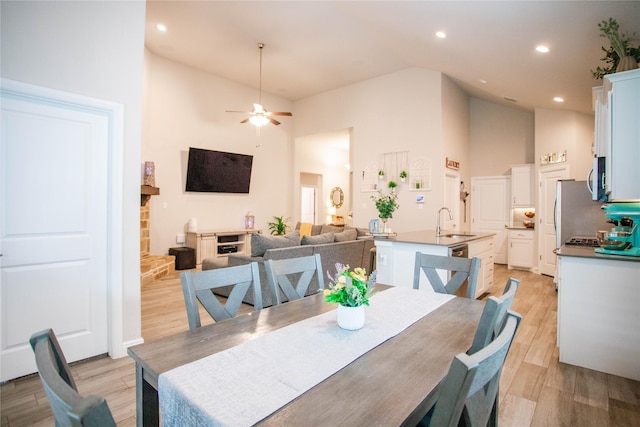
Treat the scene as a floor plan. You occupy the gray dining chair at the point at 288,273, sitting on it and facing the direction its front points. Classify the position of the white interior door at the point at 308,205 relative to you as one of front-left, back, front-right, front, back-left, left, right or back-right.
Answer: back-left

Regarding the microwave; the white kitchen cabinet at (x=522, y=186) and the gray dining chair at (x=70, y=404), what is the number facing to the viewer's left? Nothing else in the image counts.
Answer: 1

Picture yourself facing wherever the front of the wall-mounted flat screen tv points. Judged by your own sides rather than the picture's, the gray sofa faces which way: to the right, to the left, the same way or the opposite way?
the opposite way

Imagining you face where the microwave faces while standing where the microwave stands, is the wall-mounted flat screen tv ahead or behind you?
ahead

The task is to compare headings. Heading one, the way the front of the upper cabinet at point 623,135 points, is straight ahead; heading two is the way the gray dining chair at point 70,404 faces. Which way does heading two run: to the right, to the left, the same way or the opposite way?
to the right

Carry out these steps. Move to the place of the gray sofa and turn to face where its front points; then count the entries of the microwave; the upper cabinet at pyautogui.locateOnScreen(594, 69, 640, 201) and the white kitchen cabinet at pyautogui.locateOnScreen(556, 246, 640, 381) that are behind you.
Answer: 3

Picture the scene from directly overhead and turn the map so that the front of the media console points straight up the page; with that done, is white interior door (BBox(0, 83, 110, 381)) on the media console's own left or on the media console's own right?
on the media console's own right

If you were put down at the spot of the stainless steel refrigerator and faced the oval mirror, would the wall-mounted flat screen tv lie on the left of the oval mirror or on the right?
left

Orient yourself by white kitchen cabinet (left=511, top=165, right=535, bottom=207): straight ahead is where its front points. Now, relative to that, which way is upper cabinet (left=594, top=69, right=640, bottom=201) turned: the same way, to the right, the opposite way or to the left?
to the right

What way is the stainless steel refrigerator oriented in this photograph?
to the viewer's left

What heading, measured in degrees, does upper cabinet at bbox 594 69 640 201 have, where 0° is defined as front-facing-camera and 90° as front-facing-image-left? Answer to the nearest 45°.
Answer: approximately 90°

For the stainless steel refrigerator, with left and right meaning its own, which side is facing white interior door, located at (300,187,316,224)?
front

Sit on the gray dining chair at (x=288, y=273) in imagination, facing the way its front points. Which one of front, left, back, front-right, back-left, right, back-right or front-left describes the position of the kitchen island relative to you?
left

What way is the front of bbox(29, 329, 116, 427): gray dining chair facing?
to the viewer's right
